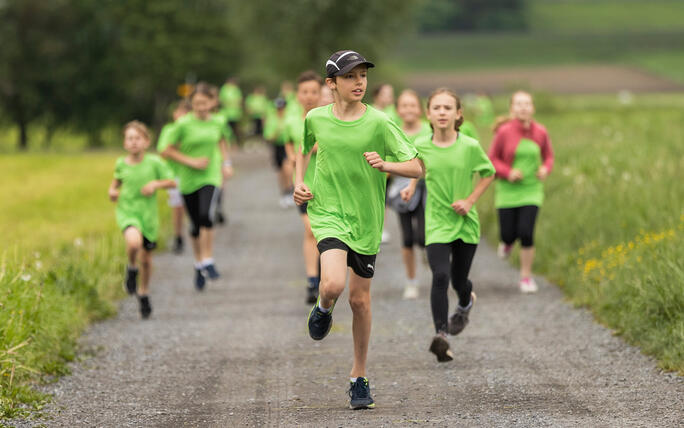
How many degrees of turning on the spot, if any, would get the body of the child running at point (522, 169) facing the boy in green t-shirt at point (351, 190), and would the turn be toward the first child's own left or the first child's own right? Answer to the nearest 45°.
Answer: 0° — they already face them

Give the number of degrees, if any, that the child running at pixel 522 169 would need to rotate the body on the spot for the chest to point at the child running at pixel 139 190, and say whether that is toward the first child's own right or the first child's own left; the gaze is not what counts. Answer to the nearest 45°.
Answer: approximately 90° to the first child's own right

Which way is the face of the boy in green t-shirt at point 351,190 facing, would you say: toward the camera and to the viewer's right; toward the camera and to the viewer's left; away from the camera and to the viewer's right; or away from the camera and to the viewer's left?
toward the camera and to the viewer's right

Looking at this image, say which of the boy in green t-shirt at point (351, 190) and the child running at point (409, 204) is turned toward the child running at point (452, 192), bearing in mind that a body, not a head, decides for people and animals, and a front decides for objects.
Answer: the child running at point (409, 204)

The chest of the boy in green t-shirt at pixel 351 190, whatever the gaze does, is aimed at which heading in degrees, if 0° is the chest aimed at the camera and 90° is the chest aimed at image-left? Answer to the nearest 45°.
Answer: approximately 0°

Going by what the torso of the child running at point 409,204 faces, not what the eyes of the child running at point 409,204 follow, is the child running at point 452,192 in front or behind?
in front

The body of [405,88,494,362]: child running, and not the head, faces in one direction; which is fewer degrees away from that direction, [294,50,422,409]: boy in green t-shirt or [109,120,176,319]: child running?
the boy in green t-shirt

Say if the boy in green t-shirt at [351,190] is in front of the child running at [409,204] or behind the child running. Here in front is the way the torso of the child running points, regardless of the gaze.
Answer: in front
